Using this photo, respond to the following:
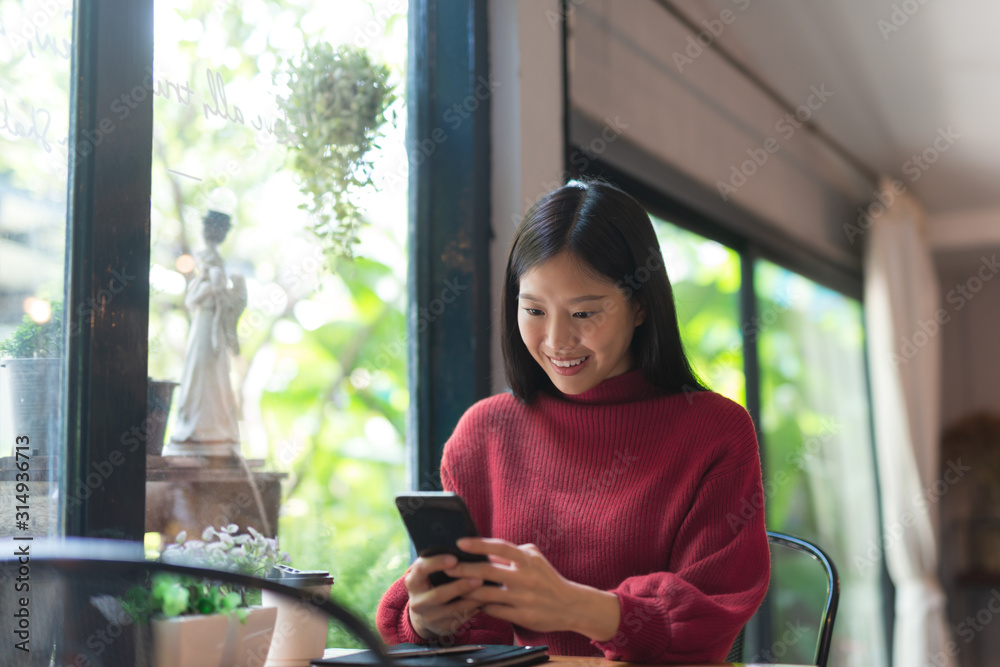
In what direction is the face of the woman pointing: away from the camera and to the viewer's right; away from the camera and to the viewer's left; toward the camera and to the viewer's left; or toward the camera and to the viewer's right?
toward the camera and to the viewer's left

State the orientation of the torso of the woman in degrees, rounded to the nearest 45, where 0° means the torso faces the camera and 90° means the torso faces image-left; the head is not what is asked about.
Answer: approximately 45°
